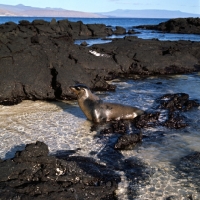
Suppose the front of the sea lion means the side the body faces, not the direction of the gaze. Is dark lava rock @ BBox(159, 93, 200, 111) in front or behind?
behind

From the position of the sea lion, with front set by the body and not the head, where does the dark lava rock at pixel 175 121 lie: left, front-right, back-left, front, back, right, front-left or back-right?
back

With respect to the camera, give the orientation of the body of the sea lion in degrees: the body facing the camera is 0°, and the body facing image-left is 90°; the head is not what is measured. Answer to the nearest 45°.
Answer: approximately 90°

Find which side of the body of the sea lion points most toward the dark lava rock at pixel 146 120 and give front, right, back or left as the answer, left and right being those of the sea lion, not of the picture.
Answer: back

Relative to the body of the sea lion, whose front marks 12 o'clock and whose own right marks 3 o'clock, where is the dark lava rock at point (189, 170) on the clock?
The dark lava rock is roughly at 8 o'clock from the sea lion.

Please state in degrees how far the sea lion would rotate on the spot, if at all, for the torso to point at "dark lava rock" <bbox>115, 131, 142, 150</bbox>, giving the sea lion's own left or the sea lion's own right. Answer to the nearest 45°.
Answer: approximately 90° to the sea lion's own left
